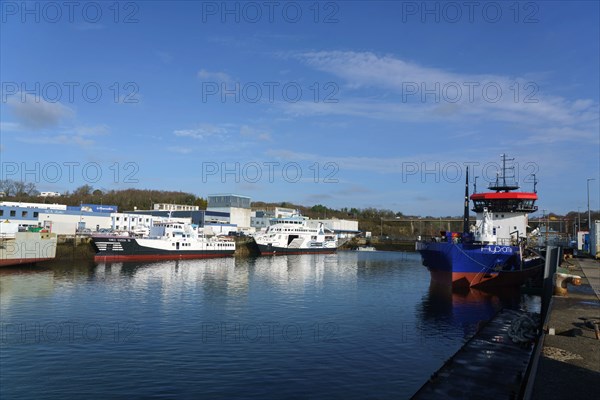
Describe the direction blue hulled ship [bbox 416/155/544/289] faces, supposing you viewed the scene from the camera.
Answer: facing the viewer and to the left of the viewer
